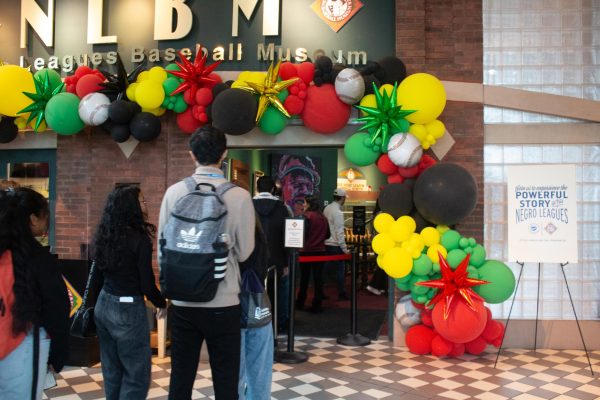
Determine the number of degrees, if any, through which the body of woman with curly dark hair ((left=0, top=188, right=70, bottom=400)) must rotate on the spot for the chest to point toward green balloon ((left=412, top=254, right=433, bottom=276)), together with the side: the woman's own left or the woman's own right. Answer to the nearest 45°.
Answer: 0° — they already face it

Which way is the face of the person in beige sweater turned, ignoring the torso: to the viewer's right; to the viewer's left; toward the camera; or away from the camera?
away from the camera

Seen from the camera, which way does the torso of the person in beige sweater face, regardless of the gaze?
away from the camera

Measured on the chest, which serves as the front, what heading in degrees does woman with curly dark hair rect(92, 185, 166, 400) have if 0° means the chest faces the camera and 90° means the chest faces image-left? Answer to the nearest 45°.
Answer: approximately 225°

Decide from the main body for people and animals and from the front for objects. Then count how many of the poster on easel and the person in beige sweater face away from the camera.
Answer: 1

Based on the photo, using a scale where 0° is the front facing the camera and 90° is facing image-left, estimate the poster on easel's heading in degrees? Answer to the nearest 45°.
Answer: approximately 0°

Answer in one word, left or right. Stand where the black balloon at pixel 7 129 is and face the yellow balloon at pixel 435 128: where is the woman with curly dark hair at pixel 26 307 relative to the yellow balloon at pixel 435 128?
right

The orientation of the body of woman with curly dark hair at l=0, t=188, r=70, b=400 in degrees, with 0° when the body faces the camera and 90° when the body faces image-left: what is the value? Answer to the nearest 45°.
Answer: approximately 225°
